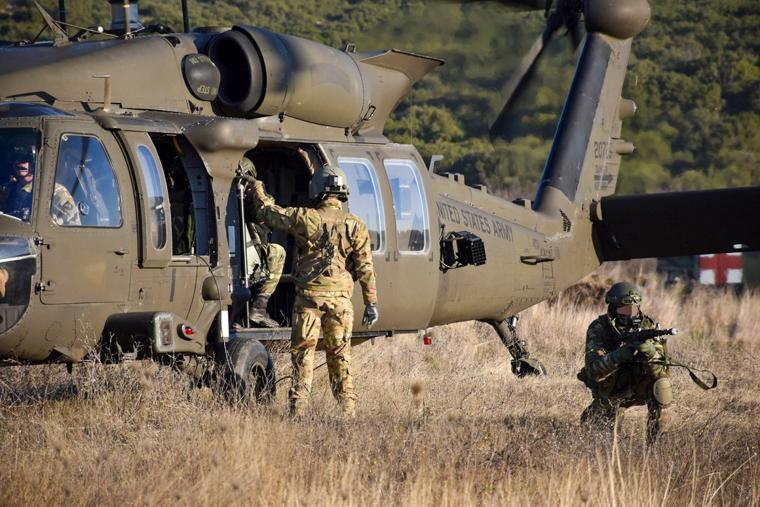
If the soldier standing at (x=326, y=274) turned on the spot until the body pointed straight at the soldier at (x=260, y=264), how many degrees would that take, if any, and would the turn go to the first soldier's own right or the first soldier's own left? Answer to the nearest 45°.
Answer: approximately 45° to the first soldier's own left

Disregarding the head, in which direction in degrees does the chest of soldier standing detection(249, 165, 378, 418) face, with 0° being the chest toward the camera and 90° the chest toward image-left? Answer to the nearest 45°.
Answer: approximately 180°

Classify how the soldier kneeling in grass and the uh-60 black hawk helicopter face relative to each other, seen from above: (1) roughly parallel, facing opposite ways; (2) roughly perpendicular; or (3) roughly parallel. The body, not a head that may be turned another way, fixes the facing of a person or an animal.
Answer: roughly perpendicular

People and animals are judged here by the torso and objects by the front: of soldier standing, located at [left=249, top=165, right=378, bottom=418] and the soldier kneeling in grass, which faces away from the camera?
the soldier standing

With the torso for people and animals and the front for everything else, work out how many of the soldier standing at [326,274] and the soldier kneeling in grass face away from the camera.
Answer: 1

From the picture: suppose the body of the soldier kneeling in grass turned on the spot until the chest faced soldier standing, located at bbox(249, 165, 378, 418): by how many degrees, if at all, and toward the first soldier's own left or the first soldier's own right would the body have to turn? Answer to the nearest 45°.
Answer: approximately 135° to the first soldier's own right

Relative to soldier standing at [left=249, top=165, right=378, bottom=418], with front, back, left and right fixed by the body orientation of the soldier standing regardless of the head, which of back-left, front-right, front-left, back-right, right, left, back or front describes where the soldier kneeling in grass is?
right
